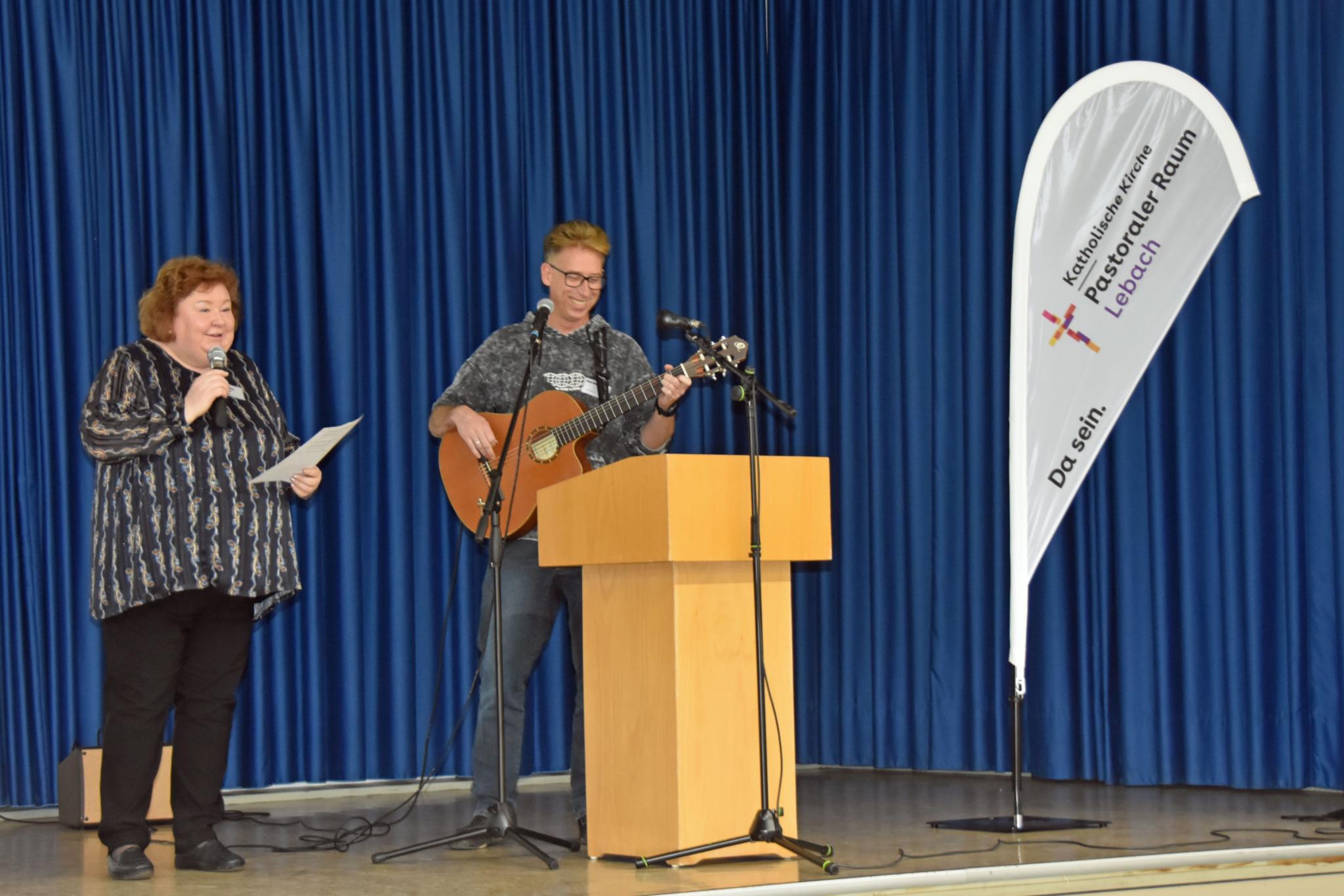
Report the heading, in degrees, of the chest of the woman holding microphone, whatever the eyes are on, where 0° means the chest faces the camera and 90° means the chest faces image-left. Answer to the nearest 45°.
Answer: approximately 315°

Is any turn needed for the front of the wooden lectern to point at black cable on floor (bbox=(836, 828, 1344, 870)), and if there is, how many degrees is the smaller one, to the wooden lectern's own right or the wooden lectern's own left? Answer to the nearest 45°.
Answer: approximately 45° to the wooden lectern's own left

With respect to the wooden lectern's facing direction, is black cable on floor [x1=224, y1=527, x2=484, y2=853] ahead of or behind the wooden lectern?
behind

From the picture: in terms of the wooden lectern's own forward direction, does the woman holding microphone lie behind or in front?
behind

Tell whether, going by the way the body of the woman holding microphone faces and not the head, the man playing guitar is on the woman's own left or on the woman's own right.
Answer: on the woman's own left

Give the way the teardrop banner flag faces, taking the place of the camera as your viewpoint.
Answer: facing the viewer

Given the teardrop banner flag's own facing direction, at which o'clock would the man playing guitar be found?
The man playing guitar is roughly at 2 o'clock from the teardrop banner flag.

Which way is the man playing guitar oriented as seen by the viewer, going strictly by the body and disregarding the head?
toward the camera

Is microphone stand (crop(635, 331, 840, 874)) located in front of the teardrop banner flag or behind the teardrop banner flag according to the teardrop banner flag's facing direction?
in front

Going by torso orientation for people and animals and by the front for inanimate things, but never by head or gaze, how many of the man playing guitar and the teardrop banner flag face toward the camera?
2

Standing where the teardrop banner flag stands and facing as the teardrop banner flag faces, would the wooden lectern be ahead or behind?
ahead

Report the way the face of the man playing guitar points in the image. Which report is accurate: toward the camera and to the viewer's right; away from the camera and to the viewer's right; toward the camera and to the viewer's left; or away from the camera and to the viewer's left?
toward the camera and to the viewer's right

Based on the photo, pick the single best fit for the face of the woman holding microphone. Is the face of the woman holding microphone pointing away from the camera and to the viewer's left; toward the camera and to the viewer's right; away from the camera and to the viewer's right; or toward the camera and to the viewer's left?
toward the camera and to the viewer's right
